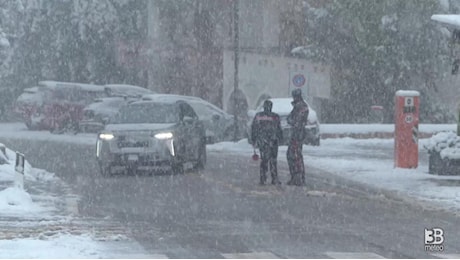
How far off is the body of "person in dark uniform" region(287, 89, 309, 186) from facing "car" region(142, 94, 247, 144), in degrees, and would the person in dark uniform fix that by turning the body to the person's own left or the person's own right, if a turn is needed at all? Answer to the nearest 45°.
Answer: approximately 90° to the person's own right

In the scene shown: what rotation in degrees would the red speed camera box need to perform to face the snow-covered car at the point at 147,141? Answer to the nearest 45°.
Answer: approximately 45° to its right

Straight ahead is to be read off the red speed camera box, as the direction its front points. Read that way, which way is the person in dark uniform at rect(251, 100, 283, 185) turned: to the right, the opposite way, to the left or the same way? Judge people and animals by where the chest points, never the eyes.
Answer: the opposite way

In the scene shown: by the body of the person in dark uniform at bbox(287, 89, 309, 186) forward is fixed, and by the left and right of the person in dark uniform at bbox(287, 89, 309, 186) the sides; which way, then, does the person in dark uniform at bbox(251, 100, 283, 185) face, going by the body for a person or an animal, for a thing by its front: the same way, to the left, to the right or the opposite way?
to the right

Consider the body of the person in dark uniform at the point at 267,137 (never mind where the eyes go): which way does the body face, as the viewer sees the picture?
away from the camera

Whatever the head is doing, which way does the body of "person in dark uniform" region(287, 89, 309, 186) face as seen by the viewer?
to the viewer's left
